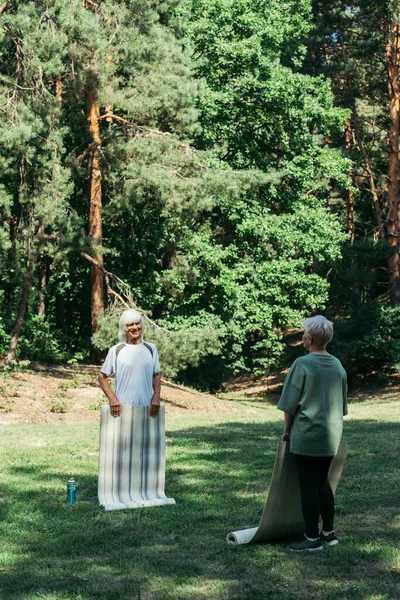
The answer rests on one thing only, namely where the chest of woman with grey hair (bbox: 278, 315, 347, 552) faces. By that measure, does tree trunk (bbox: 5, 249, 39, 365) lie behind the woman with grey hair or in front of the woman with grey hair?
in front

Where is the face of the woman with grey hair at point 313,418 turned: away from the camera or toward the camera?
away from the camera

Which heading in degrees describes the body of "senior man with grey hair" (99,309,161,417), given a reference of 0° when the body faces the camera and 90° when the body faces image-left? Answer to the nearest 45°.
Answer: approximately 0°

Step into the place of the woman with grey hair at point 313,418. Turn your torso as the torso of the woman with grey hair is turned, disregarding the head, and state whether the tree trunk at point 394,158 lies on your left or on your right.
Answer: on your right

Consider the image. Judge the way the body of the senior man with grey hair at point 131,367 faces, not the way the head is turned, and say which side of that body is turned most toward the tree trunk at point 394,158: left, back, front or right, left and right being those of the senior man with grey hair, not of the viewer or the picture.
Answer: back

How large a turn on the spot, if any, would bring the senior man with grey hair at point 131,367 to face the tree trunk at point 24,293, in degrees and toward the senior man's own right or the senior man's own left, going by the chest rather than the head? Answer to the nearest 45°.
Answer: approximately 180°

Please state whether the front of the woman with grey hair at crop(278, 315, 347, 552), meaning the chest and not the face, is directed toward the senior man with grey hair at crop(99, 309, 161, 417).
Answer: yes

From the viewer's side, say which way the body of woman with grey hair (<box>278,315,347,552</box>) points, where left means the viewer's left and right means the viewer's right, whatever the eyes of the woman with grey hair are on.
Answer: facing away from the viewer and to the left of the viewer

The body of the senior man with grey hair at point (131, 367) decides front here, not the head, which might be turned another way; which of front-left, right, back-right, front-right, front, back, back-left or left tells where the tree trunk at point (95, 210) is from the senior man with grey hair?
back

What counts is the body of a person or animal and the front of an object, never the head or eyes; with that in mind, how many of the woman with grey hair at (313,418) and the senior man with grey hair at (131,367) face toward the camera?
1

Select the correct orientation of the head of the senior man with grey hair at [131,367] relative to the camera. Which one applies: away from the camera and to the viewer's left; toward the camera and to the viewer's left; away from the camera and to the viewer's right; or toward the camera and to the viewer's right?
toward the camera and to the viewer's right

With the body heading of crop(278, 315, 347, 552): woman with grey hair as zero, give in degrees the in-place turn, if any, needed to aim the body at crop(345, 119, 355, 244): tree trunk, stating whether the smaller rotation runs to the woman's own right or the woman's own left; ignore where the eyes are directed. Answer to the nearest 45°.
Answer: approximately 45° to the woman's own right

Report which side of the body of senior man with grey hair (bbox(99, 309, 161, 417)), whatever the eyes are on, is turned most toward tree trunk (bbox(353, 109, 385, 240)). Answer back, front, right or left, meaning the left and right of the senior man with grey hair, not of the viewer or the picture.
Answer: back

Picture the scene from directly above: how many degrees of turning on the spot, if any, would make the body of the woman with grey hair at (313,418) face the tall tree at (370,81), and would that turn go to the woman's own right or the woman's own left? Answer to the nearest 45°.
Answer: approximately 45° to the woman's own right
